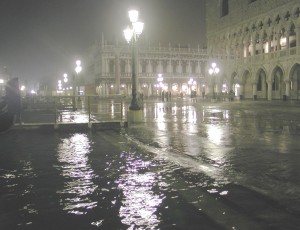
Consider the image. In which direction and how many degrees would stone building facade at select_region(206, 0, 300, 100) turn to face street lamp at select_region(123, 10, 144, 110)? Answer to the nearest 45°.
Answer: approximately 45° to its left

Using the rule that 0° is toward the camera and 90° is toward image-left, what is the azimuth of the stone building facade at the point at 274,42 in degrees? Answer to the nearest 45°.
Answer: approximately 45°

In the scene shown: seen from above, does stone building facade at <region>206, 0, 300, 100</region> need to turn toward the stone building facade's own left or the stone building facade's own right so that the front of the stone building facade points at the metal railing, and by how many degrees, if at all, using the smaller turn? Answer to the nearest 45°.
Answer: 0° — it already faces it
